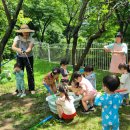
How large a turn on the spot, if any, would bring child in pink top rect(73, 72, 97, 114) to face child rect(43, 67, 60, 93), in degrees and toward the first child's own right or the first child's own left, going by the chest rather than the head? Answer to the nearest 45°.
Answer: approximately 45° to the first child's own right

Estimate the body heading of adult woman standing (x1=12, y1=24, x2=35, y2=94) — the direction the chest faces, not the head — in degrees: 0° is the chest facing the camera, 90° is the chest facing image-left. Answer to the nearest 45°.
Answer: approximately 0°

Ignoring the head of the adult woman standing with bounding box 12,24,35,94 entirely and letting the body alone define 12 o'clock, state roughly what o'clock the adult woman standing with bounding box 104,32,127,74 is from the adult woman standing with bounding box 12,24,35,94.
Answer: the adult woman standing with bounding box 104,32,127,74 is roughly at 9 o'clock from the adult woman standing with bounding box 12,24,35,94.

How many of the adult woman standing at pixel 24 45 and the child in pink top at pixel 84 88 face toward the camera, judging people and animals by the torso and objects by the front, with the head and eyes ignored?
1

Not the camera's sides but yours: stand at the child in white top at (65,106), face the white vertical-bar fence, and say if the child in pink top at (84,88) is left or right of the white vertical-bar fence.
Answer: right

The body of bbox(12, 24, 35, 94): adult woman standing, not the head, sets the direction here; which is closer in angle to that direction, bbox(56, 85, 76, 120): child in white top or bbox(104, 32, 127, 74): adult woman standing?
the child in white top

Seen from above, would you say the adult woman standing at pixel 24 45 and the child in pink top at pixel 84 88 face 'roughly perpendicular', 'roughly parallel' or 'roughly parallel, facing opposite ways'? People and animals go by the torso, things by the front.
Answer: roughly perpendicular

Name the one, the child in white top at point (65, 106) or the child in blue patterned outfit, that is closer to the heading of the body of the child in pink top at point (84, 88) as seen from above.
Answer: the child in white top

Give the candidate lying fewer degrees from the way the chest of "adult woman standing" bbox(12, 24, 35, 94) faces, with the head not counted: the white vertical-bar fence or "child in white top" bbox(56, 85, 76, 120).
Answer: the child in white top

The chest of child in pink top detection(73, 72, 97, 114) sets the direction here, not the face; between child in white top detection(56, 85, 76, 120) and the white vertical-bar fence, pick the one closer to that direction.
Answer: the child in white top

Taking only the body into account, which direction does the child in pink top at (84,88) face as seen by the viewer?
to the viewer's left
